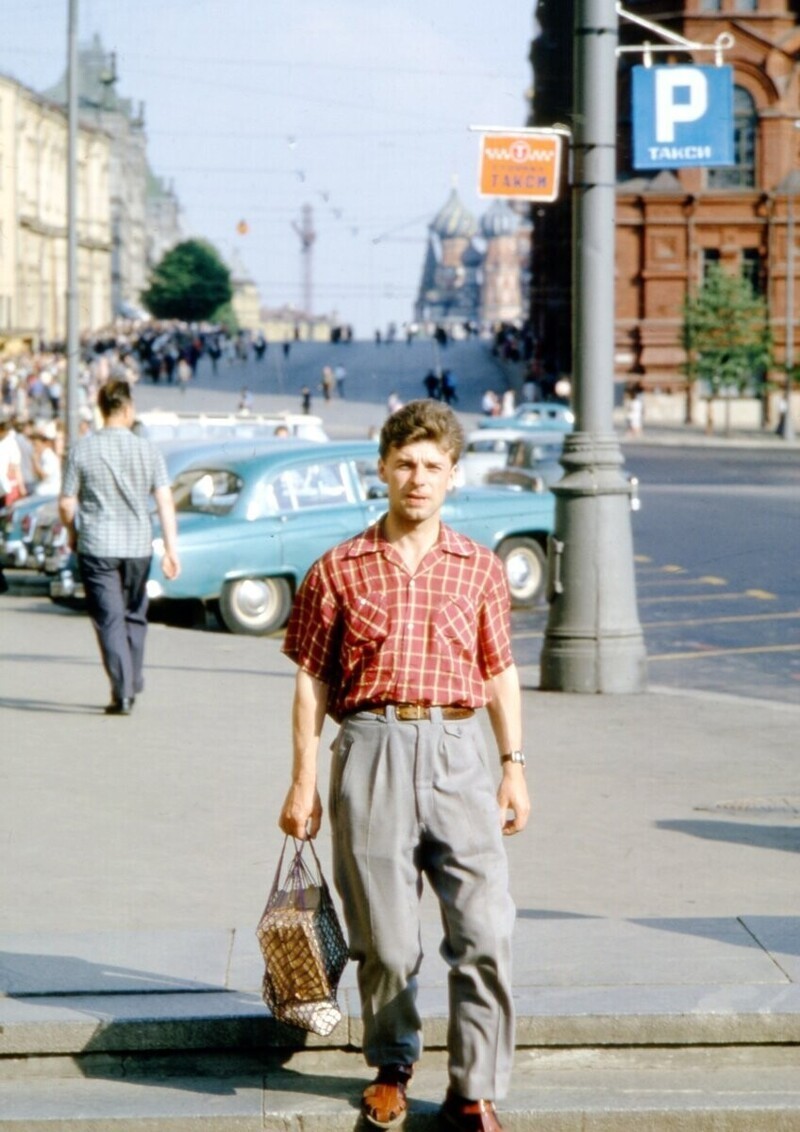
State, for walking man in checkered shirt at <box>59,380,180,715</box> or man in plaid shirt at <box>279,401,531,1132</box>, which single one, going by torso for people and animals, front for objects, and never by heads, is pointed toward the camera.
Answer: the man in plaid shirt

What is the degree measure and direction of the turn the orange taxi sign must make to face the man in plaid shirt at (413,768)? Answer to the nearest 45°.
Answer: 0° — it already faces them

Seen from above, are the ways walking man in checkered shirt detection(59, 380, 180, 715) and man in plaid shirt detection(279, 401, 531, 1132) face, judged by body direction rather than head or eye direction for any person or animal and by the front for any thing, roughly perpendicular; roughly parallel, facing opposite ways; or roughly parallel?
roughly parallel, facing opposite ways

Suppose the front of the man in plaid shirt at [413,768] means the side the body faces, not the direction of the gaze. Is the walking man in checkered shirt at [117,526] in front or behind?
behind

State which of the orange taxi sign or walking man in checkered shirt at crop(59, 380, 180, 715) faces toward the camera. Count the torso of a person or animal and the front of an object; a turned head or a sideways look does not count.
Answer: the orange taxi sign

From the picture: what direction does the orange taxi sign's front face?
toward the camera

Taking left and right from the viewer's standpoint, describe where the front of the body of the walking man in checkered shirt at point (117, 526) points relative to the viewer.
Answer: facing away from the viewer

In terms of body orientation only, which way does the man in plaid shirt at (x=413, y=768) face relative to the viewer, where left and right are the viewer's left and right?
facing the viewer

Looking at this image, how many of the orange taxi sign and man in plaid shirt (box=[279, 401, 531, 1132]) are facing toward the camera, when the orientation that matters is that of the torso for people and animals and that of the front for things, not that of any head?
2

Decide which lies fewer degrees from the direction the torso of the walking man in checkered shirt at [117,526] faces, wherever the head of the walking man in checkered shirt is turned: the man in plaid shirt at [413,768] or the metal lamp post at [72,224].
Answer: the metal lamp post

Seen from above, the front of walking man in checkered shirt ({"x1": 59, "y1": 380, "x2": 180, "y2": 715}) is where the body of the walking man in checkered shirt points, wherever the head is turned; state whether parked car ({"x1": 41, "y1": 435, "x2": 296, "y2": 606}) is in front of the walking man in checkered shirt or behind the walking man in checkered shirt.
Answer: in front

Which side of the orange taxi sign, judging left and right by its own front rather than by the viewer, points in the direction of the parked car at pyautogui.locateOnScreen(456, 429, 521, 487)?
back

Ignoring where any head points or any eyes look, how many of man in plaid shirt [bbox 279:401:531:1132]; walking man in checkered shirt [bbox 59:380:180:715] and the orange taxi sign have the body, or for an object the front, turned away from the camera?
1

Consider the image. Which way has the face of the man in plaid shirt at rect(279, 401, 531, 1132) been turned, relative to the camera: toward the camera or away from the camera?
toward the camera
